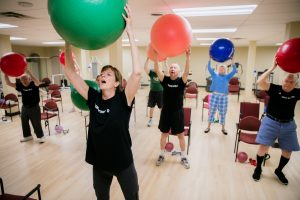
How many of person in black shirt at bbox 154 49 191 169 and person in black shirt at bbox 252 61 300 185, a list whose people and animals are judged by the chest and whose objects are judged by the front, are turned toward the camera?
2

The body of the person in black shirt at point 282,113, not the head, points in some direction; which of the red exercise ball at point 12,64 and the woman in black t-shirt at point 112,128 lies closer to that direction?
the woman in black t-shirt

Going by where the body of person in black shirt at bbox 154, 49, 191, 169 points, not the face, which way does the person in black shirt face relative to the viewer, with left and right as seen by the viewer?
facing the viewer

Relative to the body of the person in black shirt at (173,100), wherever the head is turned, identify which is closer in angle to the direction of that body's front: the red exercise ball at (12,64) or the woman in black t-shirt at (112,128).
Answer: the woman in black t-shirt

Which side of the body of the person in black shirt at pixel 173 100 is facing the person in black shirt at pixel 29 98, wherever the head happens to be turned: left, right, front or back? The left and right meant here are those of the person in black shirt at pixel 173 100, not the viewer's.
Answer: right

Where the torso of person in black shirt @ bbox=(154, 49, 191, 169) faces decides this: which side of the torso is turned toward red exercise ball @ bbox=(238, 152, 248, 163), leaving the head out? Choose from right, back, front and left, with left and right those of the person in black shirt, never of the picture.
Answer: left

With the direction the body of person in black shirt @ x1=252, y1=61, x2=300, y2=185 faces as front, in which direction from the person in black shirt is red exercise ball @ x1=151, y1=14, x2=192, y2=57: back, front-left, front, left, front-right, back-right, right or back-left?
front-right

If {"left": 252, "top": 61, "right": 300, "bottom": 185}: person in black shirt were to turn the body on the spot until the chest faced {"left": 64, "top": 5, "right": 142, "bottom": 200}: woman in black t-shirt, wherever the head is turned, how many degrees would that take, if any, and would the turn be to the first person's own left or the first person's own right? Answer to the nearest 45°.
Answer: approximately 45° to the first person's own right

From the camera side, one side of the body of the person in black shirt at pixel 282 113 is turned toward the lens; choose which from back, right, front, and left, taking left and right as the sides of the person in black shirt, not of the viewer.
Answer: front

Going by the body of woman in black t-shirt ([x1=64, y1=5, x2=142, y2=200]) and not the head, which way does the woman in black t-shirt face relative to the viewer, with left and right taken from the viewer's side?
facing the viewer and to the left of the viewer

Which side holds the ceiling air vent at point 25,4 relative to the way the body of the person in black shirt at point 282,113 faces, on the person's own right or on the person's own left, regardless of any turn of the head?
on the person's own right
